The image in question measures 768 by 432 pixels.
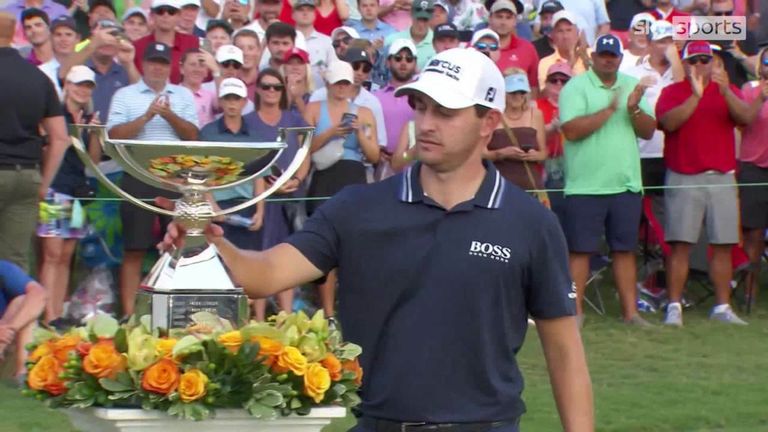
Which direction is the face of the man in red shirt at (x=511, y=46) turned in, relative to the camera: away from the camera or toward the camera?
toward the camera

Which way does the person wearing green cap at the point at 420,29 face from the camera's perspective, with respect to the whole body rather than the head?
toward the camera

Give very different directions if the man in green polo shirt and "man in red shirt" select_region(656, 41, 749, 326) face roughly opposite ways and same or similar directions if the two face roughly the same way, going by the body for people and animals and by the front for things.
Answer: same or similar directions

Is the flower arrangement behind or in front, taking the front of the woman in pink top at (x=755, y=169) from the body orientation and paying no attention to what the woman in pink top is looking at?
in front

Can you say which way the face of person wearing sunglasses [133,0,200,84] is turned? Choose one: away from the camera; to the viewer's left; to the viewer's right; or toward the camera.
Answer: toward the camera

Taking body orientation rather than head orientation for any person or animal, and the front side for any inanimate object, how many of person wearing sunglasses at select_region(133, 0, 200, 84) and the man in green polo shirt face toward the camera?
2

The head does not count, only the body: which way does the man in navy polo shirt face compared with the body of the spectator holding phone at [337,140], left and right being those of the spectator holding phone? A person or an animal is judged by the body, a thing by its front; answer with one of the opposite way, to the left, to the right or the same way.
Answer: the same way

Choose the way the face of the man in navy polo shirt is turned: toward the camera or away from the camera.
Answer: toward the camera

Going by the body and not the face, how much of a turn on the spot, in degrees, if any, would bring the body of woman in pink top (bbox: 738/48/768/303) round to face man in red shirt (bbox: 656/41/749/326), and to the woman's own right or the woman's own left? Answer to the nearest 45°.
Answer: approximately 45° to the woman's own right

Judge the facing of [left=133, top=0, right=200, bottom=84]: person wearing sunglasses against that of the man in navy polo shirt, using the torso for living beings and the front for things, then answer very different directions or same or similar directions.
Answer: same or similar directions

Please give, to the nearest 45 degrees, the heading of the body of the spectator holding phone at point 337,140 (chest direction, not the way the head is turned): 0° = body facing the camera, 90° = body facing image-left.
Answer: approximately 0°

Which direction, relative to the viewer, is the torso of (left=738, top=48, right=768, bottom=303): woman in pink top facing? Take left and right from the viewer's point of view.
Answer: facing the viewer

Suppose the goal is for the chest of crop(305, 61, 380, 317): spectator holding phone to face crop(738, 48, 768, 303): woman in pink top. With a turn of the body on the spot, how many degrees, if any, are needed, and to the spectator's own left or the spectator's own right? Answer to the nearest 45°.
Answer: approximately 90° to the spectator's own left

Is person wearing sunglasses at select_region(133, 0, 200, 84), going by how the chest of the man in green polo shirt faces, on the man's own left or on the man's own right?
on the man's own right

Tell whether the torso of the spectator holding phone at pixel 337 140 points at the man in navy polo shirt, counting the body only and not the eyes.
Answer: yes
